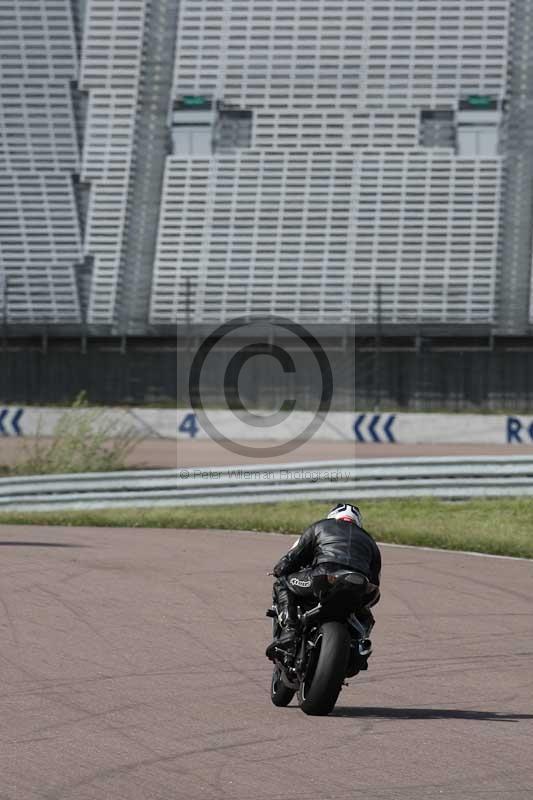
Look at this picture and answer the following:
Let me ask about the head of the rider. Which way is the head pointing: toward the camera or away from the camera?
away from the camera

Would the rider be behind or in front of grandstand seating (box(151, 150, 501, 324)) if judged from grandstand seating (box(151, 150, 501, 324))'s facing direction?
in front

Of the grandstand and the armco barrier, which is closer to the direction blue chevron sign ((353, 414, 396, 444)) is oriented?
the armco barrier

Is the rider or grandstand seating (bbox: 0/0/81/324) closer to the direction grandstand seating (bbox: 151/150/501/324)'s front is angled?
the rider

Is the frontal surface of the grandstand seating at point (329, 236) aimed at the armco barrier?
yes

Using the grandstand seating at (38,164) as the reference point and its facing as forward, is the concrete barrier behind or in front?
in front

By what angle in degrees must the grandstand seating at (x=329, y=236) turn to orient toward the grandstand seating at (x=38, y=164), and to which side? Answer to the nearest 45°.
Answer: approximately 90° to its right

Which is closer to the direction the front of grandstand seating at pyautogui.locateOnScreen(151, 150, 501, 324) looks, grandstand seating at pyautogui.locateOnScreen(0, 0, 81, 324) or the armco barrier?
the armco barrier

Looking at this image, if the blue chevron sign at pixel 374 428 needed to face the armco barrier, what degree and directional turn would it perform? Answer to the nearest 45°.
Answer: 0° — it already faces it

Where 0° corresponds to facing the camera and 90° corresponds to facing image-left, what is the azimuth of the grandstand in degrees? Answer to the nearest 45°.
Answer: approximately 0°

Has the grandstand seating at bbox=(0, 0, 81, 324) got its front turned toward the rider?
yes
